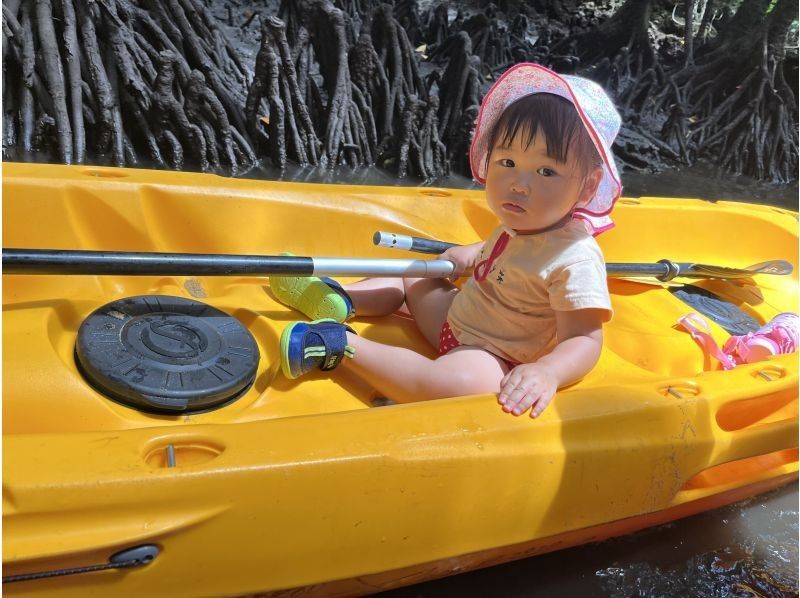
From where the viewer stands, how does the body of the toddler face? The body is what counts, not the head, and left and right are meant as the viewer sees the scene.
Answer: facing the viewer and to the left of the viewer

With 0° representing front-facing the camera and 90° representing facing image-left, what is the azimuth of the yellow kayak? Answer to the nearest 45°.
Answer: approximately 90°
